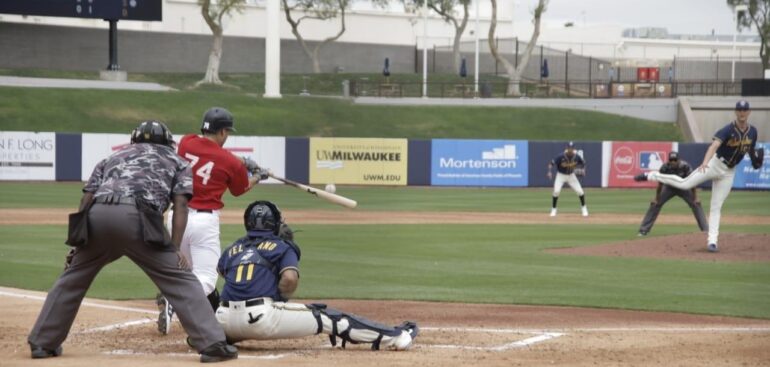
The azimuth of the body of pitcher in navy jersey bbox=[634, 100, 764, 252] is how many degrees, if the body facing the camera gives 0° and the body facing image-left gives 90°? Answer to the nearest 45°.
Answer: approximately 0°

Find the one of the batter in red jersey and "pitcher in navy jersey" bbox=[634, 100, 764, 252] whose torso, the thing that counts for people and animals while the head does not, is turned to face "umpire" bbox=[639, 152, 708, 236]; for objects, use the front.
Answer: the batter in red jersey

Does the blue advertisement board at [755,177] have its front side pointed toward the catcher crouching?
yes

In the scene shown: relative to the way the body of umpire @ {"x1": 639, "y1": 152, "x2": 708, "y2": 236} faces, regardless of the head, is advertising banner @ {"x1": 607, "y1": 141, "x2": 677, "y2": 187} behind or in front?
behind

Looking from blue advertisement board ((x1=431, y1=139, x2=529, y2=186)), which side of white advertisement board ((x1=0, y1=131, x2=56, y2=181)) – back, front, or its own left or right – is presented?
left

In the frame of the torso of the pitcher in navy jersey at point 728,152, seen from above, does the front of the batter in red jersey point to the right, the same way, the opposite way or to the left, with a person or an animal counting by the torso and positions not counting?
the opposite way
